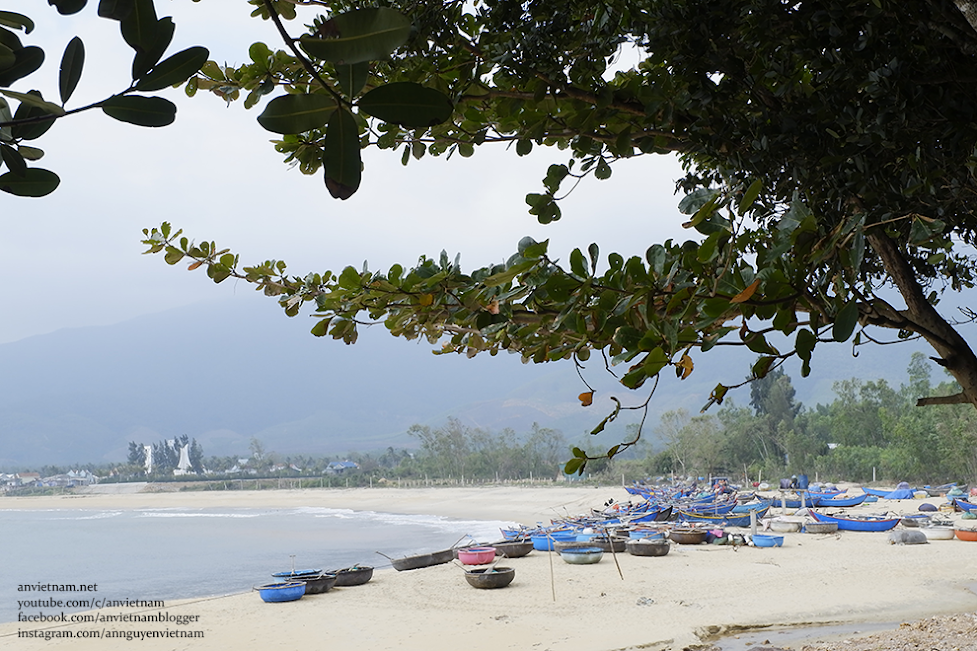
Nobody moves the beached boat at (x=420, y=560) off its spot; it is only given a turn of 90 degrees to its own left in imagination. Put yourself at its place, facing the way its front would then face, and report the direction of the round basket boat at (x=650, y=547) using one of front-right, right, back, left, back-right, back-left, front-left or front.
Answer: left

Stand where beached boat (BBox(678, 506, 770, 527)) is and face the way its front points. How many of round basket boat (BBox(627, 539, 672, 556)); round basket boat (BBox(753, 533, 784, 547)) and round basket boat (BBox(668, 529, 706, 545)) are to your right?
3

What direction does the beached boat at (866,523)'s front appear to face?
to the viewer's left

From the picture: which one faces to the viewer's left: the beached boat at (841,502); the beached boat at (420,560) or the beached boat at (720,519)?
the beached boat at (420,560)

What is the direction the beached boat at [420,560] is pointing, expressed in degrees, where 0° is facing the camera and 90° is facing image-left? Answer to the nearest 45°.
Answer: approximately 90°
